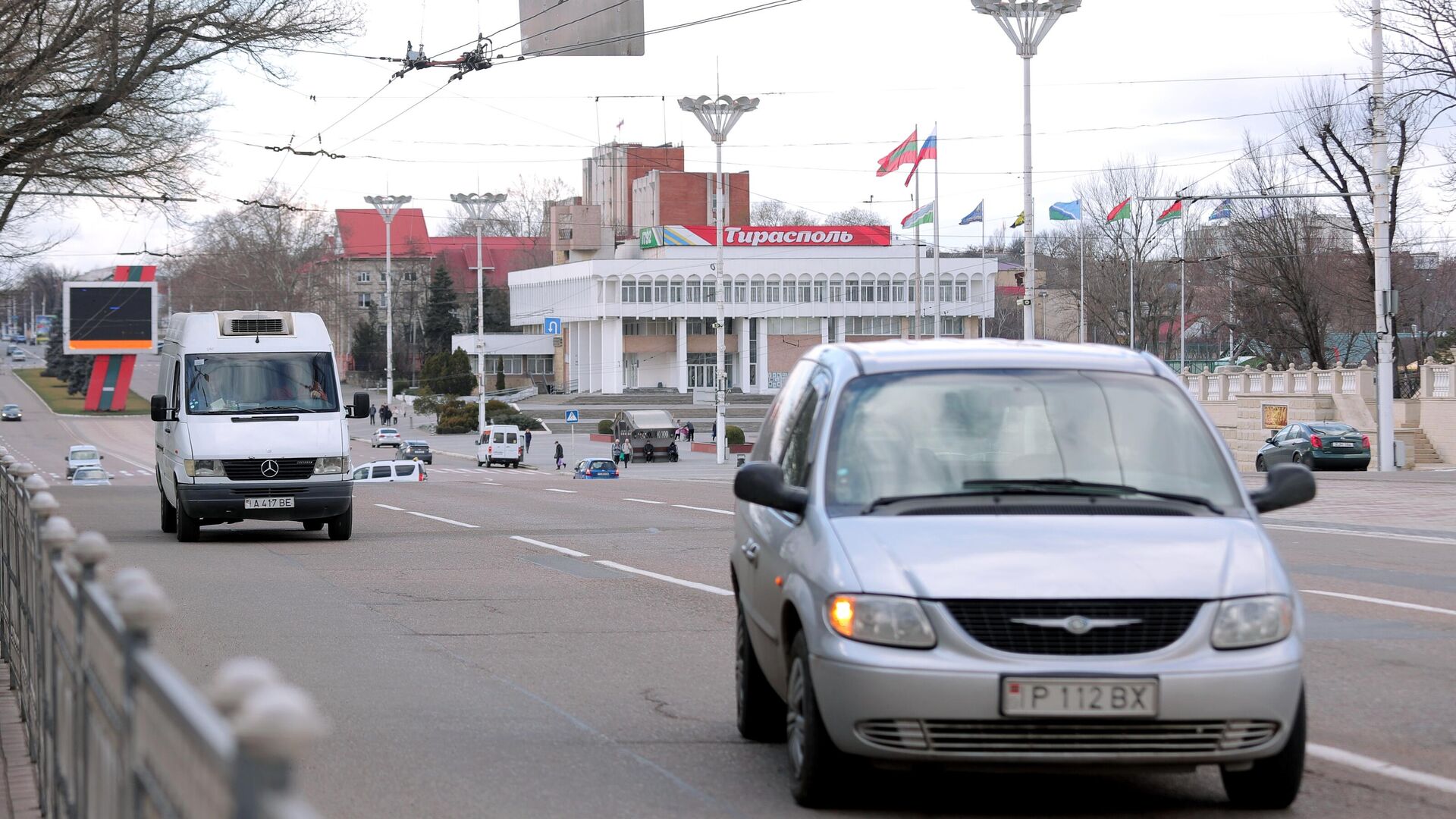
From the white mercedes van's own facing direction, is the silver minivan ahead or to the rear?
ahead

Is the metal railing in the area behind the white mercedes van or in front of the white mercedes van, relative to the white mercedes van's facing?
in front

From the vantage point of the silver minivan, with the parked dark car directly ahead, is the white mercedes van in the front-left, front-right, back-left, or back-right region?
front-left

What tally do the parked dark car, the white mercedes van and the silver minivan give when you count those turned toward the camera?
2

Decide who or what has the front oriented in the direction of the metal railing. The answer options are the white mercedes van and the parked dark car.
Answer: the white mercedes van

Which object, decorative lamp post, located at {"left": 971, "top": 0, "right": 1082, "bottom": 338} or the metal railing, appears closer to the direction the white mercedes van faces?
the metal railing

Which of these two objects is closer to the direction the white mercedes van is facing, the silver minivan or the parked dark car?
the silver minivan

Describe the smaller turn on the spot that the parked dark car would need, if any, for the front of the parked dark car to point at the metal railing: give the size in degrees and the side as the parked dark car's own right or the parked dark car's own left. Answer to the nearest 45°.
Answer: approximately 135° to the parked dark car's own left

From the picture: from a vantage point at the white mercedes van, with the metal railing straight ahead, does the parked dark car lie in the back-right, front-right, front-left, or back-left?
back-left

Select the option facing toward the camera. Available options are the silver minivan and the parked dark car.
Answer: the silver minivan

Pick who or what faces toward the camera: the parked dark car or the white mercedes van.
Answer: the white mercedes van

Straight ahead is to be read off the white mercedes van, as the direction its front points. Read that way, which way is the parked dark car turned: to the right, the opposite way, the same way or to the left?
the opposite way

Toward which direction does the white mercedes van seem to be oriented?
toward the camera

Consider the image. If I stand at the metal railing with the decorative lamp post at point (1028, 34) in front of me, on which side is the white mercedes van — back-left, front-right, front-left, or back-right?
front-left

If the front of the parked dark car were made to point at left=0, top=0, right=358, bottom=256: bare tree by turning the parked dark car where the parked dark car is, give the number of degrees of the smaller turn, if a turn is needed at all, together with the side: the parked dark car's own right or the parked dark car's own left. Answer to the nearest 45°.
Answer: approximately 90° to the parked dark car's own left
